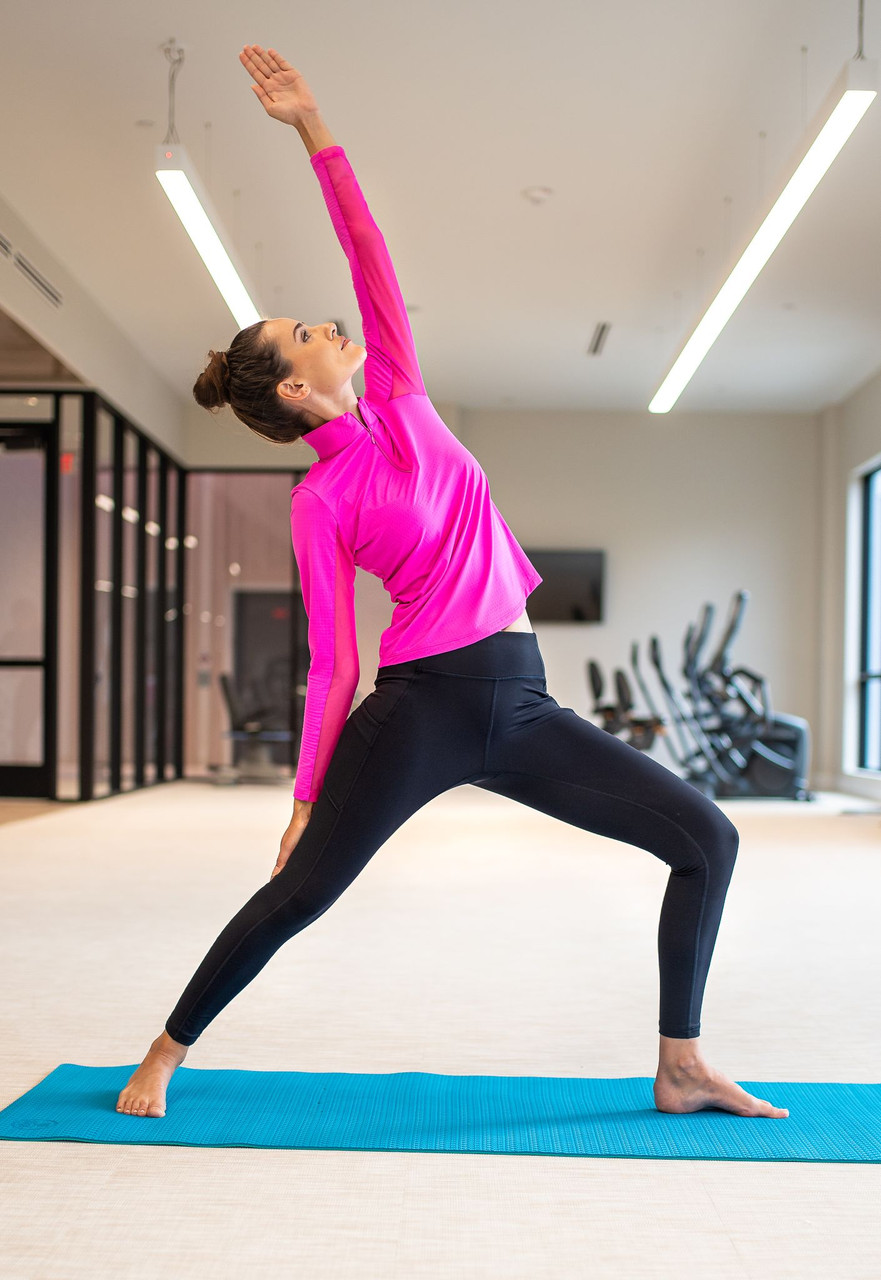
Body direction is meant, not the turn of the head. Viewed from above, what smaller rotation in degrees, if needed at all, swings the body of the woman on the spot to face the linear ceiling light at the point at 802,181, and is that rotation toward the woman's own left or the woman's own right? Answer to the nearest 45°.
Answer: approximately 90° to the woman's own left

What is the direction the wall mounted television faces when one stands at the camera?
facing the viewer

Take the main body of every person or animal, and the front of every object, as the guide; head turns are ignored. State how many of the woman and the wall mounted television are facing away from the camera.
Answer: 0

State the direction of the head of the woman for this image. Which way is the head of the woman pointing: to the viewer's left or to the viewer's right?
to the viewer's right

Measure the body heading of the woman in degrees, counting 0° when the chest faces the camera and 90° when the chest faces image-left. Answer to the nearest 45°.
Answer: approximately 315°

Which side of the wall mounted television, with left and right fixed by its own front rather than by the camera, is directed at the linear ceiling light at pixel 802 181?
front

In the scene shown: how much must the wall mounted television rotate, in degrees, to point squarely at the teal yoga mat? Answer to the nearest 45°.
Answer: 0° — it already faces it

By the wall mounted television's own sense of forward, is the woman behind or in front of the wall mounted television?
in front
